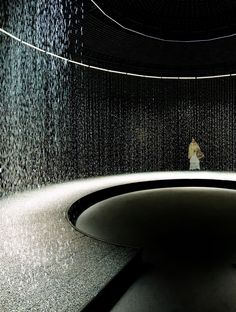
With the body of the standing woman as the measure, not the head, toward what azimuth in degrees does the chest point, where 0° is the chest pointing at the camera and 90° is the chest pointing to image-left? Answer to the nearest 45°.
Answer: approximately 0°
